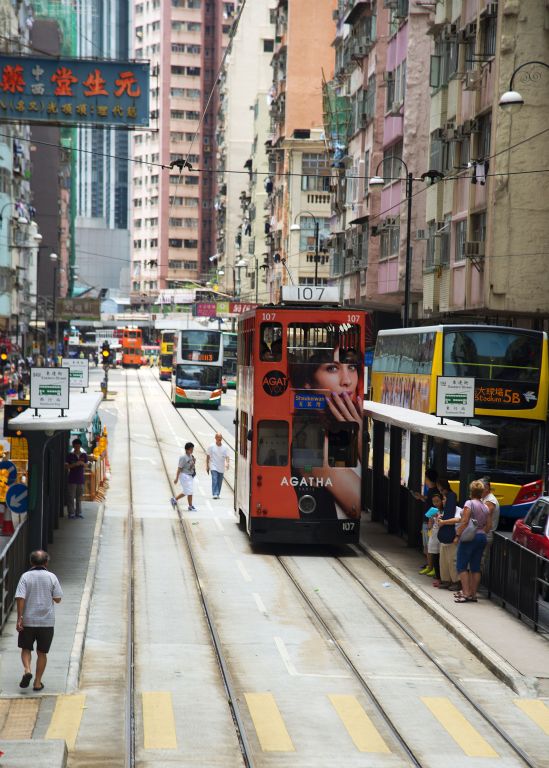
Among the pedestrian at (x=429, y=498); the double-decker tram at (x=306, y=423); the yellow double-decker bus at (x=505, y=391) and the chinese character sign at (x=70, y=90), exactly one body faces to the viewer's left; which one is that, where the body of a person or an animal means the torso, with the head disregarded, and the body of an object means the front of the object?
the pedestrian

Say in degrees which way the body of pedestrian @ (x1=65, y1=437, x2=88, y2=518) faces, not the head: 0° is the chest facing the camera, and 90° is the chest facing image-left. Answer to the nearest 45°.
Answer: approximately 0°

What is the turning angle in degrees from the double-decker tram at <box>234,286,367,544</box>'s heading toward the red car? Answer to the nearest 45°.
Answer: approximately 45° to its left

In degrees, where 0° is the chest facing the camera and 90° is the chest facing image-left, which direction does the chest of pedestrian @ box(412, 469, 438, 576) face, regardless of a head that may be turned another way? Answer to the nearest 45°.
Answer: approximately 90°

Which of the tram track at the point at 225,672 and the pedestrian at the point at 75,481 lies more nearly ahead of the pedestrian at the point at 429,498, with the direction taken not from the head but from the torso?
the pedestrian

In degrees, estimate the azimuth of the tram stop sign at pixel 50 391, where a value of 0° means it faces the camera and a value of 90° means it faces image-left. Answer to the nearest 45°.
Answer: approximately 0°
